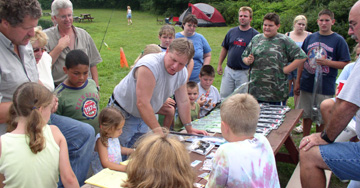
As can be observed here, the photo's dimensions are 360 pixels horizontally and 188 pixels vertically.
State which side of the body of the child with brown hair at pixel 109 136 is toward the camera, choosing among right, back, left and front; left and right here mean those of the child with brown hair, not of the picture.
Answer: right

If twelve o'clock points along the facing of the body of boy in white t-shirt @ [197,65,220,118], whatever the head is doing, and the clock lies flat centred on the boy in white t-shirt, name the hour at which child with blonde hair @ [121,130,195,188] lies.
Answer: The child with blonde hair is roughly at 12 o'clock from the boy in white t-shirt.

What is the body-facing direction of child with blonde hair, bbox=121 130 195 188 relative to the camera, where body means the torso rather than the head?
away from the camera

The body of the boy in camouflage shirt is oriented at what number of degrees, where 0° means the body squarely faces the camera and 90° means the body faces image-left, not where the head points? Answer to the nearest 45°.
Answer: approximately 45°

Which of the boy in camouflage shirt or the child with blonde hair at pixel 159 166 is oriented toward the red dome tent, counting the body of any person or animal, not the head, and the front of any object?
the child with blonde hair

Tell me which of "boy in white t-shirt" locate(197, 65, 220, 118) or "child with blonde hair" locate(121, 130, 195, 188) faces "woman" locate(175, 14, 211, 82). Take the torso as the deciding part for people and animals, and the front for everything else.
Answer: the child with blonde hair

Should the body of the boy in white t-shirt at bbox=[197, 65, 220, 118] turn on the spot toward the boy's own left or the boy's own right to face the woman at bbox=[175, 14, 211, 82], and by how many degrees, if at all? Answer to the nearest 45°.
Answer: approximately 180°

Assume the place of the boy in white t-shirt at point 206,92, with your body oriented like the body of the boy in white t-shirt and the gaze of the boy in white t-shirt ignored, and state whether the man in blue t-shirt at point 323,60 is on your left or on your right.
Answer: on your left

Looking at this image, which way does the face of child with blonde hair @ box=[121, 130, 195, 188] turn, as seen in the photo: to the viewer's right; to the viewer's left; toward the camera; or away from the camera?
away from the camera
